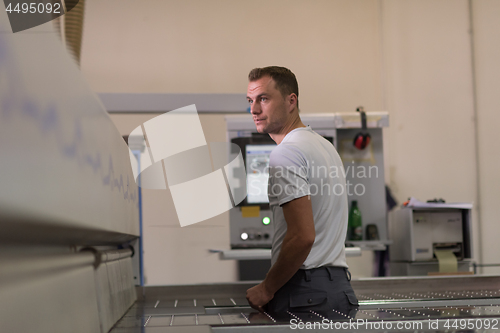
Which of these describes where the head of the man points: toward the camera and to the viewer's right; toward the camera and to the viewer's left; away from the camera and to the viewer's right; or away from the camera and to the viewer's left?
toward the camera and to the viewer's left

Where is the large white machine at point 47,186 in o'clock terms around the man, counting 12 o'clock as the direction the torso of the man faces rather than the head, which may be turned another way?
The large white machine is roughly at 8 o'clock from the man.
